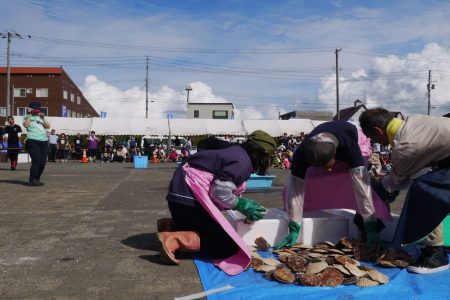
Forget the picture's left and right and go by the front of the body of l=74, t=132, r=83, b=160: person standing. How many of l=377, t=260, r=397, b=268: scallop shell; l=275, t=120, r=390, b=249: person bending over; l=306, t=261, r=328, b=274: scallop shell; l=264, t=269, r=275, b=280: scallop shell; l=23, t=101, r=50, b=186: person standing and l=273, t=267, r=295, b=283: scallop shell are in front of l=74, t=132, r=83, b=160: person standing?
6

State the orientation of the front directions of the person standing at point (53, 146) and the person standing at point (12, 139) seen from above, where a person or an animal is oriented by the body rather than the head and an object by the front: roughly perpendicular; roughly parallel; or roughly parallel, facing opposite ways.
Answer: roughly parallel

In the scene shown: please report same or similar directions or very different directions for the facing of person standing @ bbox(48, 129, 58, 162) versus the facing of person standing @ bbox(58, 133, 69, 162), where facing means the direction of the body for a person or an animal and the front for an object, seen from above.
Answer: same or similar directions

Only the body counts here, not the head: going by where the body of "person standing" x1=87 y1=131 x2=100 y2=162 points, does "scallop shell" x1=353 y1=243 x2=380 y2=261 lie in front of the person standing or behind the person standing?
in front

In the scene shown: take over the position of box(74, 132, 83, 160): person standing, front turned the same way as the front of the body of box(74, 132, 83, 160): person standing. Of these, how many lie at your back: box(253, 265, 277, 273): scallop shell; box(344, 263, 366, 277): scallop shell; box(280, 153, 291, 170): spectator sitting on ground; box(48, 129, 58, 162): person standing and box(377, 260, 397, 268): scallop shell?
0

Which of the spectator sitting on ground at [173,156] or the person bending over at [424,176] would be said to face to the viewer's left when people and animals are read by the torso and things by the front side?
the person bending over

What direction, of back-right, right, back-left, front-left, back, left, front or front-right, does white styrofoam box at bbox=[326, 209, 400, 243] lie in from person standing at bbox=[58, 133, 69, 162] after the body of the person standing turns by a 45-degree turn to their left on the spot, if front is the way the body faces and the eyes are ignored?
front-right

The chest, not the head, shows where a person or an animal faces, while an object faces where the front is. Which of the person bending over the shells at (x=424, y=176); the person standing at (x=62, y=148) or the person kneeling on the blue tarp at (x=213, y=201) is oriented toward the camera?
the person standing at (x=62, y=148)

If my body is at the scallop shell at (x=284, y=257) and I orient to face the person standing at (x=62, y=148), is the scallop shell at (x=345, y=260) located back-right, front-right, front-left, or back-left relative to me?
back-right

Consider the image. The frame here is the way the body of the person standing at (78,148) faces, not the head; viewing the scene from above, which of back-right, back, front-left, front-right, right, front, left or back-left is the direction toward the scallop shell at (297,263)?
front

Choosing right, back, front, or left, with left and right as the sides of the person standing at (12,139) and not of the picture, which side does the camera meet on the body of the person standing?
front

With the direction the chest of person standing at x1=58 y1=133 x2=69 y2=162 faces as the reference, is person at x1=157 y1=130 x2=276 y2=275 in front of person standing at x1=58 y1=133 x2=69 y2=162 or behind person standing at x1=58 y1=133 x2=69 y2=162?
in front

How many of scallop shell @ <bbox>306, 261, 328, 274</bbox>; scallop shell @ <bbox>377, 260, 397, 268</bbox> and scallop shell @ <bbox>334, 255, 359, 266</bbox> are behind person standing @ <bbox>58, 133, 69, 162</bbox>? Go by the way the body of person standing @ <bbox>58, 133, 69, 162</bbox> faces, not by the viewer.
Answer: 0

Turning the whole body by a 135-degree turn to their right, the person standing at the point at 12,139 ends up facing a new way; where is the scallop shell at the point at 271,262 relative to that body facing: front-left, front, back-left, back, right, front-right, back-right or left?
back-left

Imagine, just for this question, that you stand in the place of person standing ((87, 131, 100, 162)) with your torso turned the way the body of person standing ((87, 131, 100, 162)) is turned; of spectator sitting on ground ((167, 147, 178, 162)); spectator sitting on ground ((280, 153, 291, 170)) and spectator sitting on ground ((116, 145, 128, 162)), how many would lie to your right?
0

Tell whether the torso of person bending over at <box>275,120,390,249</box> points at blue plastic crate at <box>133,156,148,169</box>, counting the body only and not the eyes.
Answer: no

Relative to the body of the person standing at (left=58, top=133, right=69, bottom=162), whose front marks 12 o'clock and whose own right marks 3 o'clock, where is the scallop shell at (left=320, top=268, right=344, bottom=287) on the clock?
The scallop shell is roughly at 12 o'clock from the person standing.
